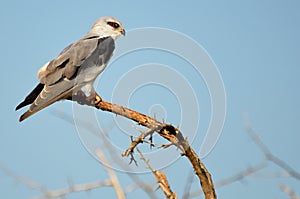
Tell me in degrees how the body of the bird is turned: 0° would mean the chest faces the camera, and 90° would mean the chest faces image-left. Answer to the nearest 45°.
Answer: approximately 270°

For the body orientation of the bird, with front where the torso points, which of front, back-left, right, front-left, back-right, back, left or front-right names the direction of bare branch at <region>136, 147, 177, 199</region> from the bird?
front
